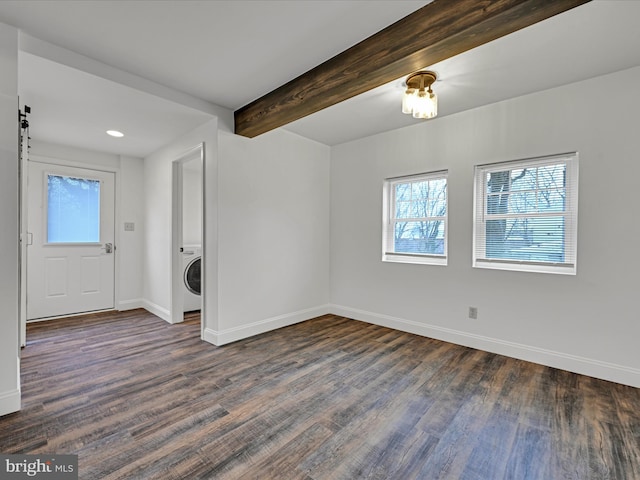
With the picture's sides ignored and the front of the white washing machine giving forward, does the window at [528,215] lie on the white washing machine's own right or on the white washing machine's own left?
on the white washing machine's own left

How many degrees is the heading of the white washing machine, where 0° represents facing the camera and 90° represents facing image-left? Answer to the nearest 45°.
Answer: approximately 0°

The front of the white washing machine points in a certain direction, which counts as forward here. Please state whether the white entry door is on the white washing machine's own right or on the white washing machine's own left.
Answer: on the white washing machine's own right

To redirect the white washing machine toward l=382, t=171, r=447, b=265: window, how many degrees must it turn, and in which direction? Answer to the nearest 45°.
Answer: approximately 45° to its left

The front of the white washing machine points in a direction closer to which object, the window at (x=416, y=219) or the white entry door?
the window

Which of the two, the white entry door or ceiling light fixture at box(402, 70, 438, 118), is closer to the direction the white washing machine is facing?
the ceiling light fixture

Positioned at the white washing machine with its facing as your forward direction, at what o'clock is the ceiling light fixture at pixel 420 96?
The ceiling light fixture is roughly at 11 o'clock from the white washing machine.
